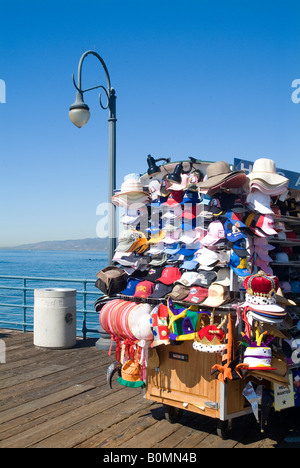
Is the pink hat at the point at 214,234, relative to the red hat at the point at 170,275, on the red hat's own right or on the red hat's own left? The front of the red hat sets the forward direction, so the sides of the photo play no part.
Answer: on the red hat's own left

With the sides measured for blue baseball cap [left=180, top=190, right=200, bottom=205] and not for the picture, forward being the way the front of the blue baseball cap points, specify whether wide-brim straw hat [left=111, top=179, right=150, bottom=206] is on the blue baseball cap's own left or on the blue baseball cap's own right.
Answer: on the blue baseball cap's own right

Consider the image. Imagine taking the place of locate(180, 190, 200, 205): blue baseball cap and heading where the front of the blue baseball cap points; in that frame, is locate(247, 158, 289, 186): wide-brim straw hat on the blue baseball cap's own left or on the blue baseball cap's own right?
on the blue baseball cap's own left

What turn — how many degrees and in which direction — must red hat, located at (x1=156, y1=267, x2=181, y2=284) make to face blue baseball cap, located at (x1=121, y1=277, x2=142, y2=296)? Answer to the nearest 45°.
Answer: approximately 90° to its right

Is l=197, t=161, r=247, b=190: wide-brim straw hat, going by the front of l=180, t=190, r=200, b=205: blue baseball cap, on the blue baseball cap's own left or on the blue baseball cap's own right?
on the blue baseball cap's own left

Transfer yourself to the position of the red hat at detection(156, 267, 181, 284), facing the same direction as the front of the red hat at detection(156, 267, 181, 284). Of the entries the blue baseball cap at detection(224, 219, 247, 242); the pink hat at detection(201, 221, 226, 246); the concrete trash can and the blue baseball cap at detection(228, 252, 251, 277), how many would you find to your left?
3

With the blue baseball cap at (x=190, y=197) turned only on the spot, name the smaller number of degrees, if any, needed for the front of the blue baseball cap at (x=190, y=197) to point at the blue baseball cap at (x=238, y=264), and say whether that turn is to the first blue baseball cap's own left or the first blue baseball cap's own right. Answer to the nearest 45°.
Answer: approximately 90° to the first blue baseball cap's own left
